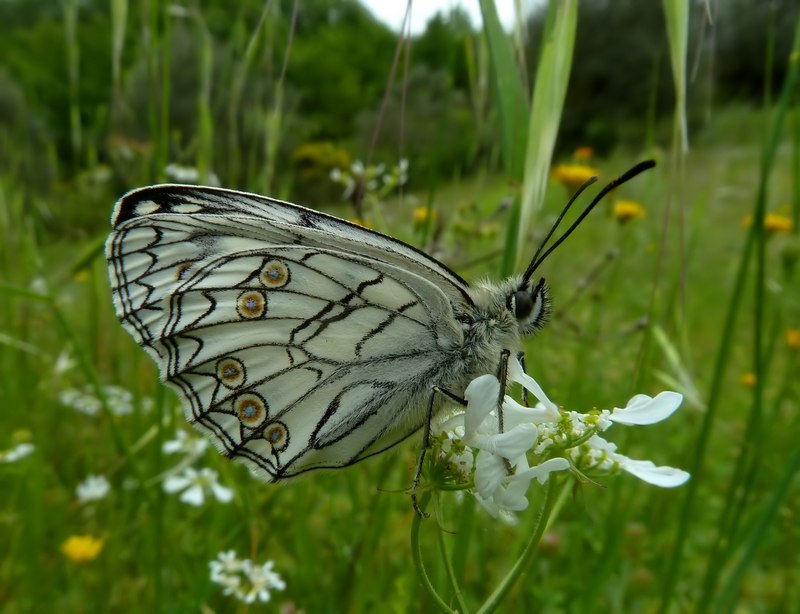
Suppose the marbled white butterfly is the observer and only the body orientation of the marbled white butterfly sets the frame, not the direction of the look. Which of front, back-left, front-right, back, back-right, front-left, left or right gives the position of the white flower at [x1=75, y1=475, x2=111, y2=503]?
back-left

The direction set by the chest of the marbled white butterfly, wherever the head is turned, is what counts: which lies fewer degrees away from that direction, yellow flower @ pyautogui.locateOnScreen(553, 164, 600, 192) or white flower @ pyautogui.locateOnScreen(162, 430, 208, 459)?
the yellow flower

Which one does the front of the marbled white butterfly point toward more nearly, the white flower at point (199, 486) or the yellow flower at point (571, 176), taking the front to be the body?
the yellow flower

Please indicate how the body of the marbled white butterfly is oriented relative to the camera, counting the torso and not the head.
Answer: to the viewer's right

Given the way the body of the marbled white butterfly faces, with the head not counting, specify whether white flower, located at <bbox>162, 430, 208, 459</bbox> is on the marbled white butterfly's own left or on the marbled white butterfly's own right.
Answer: on the marbled white butterfly's own left

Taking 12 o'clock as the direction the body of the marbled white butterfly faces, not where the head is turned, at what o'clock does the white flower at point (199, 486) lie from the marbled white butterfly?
The white flower is roughly at 8 o'clock from the marbled white butterfly.

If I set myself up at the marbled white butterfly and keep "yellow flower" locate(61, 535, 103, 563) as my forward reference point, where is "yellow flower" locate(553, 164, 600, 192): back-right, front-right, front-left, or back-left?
front-right
